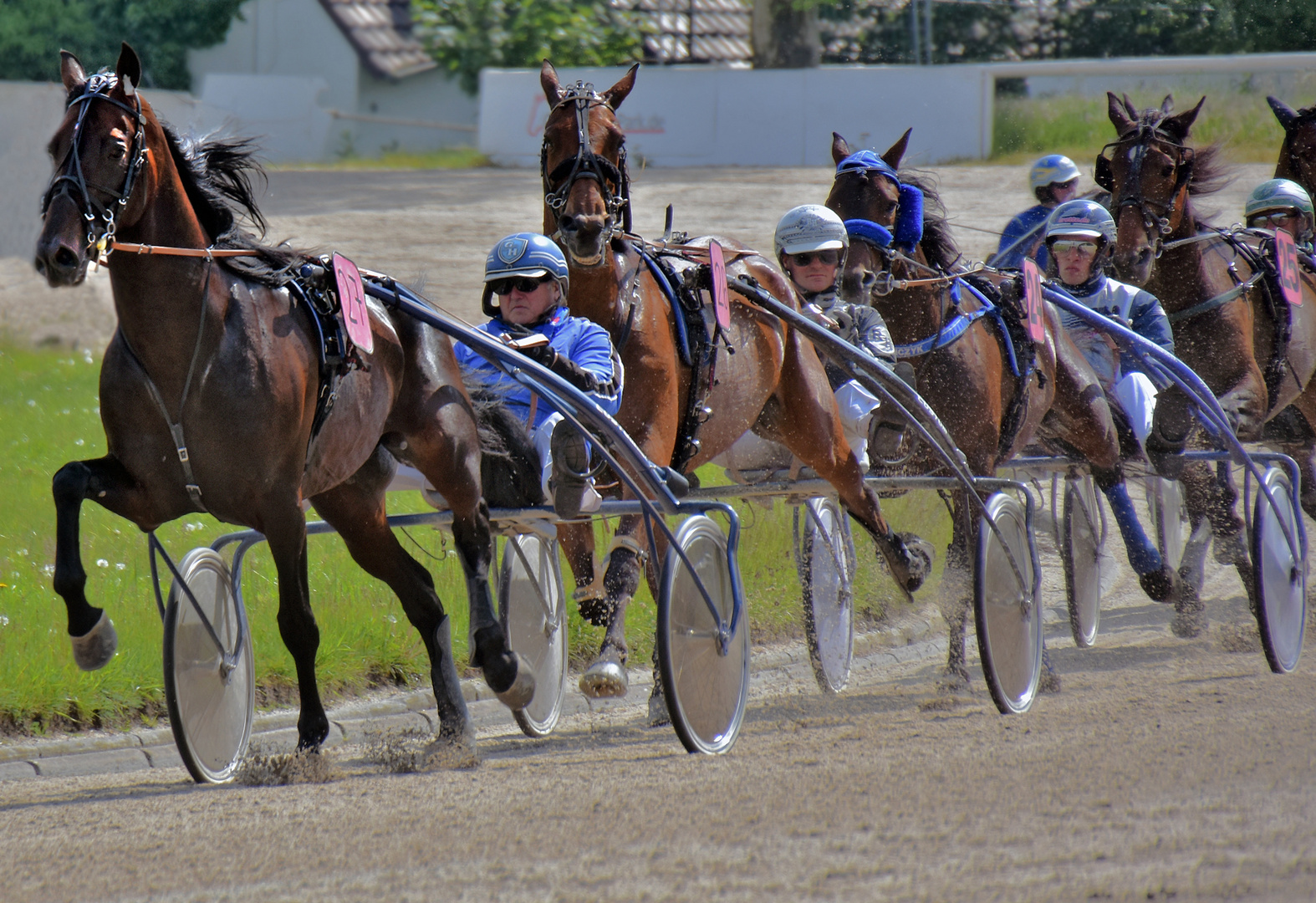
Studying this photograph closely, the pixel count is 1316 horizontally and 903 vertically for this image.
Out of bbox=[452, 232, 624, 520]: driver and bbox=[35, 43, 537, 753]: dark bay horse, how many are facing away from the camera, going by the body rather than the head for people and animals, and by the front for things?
0

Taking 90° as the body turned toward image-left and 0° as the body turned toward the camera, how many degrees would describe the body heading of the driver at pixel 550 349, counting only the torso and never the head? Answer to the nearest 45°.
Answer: approximately 45°

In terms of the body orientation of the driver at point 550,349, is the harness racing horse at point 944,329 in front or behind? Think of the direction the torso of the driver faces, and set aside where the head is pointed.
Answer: behind

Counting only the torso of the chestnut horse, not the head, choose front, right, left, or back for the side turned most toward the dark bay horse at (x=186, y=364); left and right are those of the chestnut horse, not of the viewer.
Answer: front

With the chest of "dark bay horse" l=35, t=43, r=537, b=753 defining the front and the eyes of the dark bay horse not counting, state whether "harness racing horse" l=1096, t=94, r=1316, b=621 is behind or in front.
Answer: behind

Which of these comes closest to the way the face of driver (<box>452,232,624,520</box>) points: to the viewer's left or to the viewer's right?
to the viewer's left
